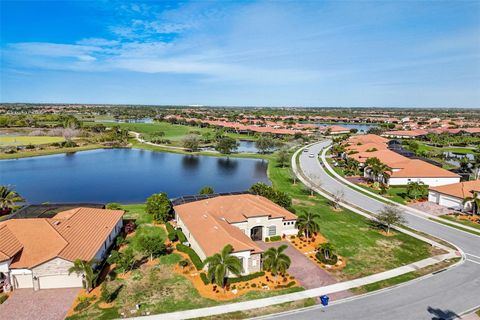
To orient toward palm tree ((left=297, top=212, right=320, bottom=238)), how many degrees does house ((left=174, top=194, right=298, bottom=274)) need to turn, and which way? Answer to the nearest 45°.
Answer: approximately 45° to its left

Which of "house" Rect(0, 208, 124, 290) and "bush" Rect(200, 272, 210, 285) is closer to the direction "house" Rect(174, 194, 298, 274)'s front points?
the bush

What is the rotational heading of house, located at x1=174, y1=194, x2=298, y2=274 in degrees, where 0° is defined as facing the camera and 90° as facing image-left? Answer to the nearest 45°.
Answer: approximately 315°

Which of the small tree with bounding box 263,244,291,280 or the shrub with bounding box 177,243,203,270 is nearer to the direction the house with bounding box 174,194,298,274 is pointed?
the small tree

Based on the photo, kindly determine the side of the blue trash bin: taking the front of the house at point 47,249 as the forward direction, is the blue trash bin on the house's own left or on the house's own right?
on the house's own left

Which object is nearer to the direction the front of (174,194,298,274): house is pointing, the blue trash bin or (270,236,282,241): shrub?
the blue trash bin

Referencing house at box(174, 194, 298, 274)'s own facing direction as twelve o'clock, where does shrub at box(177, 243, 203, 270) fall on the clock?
The shrub is roughly at 3 o'clock from the house.

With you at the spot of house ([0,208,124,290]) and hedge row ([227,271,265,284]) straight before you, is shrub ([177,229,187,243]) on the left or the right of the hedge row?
left

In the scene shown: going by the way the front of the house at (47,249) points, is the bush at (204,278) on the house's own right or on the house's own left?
on the house's own left

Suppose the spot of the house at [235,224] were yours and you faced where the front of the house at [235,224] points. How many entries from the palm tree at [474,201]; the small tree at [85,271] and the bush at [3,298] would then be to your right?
2

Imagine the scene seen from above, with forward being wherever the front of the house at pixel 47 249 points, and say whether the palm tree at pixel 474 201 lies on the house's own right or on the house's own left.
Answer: on the house's own left
